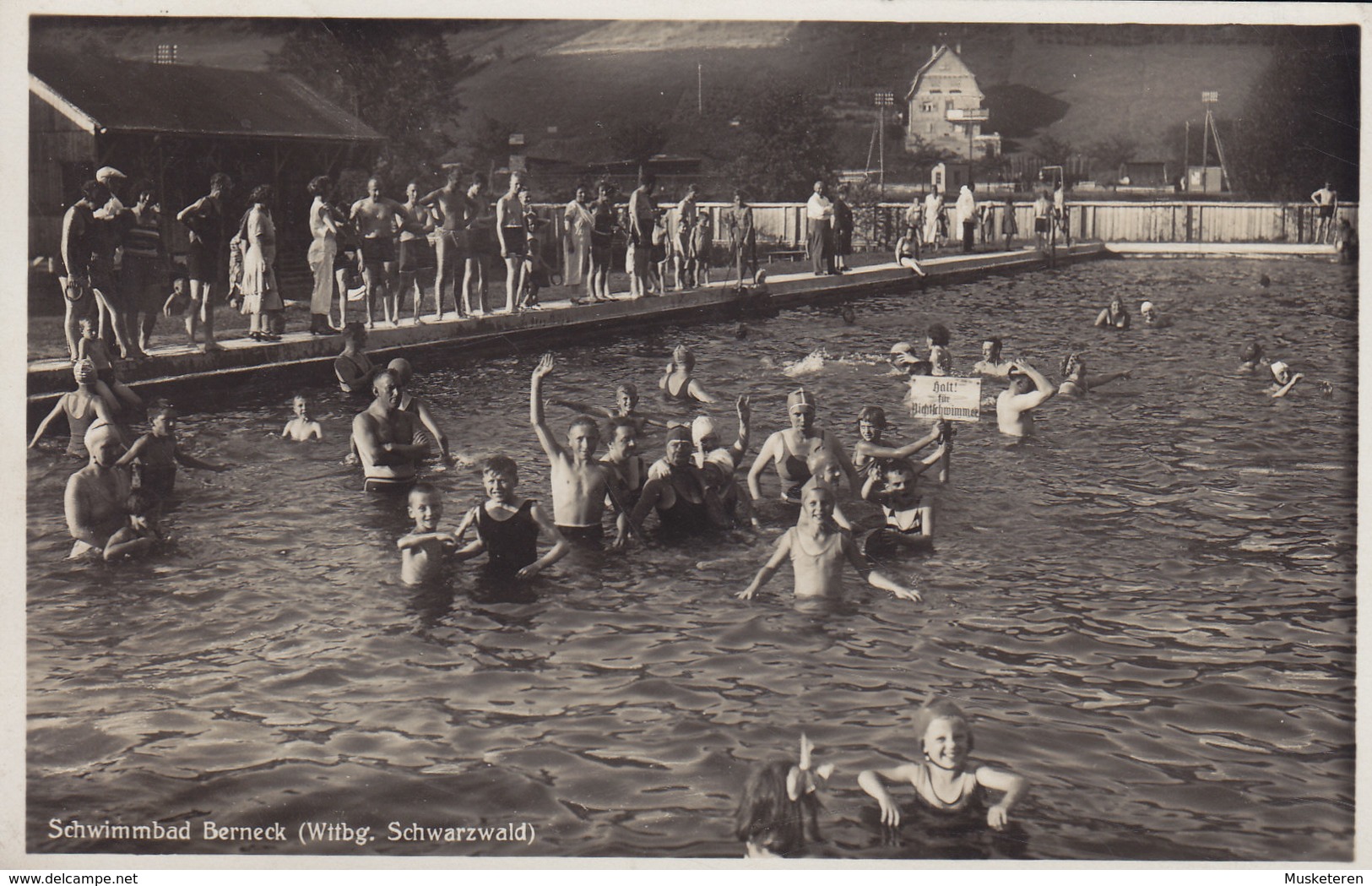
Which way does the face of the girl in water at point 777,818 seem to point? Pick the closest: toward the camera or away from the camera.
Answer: away from the camera

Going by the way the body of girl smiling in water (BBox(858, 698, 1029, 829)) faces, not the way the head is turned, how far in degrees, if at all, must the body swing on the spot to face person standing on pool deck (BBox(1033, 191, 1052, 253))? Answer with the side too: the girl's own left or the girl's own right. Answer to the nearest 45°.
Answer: approximately 180°

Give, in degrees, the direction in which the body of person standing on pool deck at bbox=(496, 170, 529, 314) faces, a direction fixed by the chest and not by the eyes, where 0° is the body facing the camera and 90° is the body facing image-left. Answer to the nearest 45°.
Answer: approximately 315°

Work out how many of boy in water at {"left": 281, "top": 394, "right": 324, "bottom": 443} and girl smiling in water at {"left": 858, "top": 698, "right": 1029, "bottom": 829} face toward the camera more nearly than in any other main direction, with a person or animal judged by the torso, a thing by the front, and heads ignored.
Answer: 2

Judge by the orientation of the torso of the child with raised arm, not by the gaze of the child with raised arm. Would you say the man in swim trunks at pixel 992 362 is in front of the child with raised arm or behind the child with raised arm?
behind

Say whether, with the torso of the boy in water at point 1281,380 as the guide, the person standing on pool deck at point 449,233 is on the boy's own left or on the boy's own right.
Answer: on the boy's own right

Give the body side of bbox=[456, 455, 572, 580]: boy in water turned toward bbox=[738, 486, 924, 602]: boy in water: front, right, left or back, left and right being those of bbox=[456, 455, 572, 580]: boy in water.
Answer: left

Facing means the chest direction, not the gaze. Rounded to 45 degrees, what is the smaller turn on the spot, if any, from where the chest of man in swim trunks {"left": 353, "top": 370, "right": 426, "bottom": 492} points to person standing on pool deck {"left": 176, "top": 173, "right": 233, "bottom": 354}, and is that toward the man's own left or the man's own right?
approximately 180°

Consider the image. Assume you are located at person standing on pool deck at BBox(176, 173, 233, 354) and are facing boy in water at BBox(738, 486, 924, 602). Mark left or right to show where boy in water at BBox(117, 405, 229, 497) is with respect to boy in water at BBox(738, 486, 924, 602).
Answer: right
